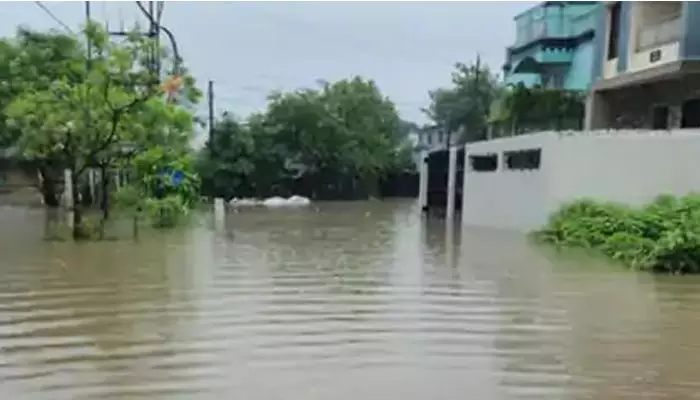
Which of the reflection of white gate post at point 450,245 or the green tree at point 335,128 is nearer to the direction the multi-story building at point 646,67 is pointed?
the reflection of white gate post

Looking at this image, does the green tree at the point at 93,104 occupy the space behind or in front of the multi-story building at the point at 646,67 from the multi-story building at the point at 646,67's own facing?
in front

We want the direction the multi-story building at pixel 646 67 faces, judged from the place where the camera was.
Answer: facing the viewer and to the left of the viewer

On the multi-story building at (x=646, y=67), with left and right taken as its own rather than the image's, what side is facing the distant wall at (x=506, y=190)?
front

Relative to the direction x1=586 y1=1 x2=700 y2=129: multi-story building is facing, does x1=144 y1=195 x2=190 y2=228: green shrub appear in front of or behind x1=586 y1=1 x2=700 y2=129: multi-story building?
in front

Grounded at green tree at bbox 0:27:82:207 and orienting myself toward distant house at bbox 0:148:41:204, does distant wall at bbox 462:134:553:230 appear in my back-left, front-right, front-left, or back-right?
back-right

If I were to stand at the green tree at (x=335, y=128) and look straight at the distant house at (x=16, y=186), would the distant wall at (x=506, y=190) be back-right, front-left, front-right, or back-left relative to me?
back-left
